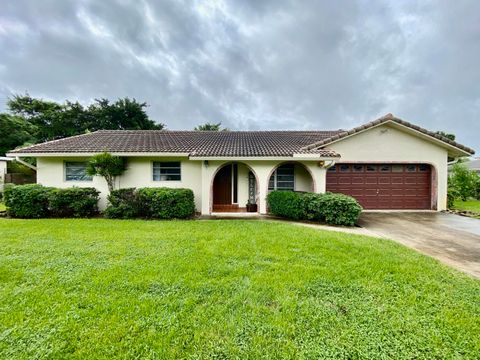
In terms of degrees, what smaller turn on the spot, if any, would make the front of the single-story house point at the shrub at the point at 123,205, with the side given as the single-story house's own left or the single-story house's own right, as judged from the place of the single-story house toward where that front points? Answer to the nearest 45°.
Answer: approximately 90° to the single-story house's own right

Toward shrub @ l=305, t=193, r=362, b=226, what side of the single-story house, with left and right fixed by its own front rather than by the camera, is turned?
front

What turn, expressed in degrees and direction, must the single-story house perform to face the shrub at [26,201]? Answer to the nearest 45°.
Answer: approximately 90° to its right

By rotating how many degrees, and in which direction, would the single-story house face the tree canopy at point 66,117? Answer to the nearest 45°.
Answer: approximately 135° to its right

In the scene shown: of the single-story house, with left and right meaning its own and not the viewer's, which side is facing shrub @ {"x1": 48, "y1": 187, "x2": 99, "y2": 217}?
right

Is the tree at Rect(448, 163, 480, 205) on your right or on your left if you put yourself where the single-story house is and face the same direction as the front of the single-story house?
on your left

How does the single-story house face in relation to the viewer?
toward the camera

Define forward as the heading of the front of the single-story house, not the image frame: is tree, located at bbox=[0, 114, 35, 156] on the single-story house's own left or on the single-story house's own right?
on the single-story house's own right

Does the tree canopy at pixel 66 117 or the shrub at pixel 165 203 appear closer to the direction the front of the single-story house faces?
the shrub

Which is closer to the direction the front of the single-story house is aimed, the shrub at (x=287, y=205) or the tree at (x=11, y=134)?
the shrub

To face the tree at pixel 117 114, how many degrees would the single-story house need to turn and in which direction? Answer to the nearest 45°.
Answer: approximately 135° to its right
